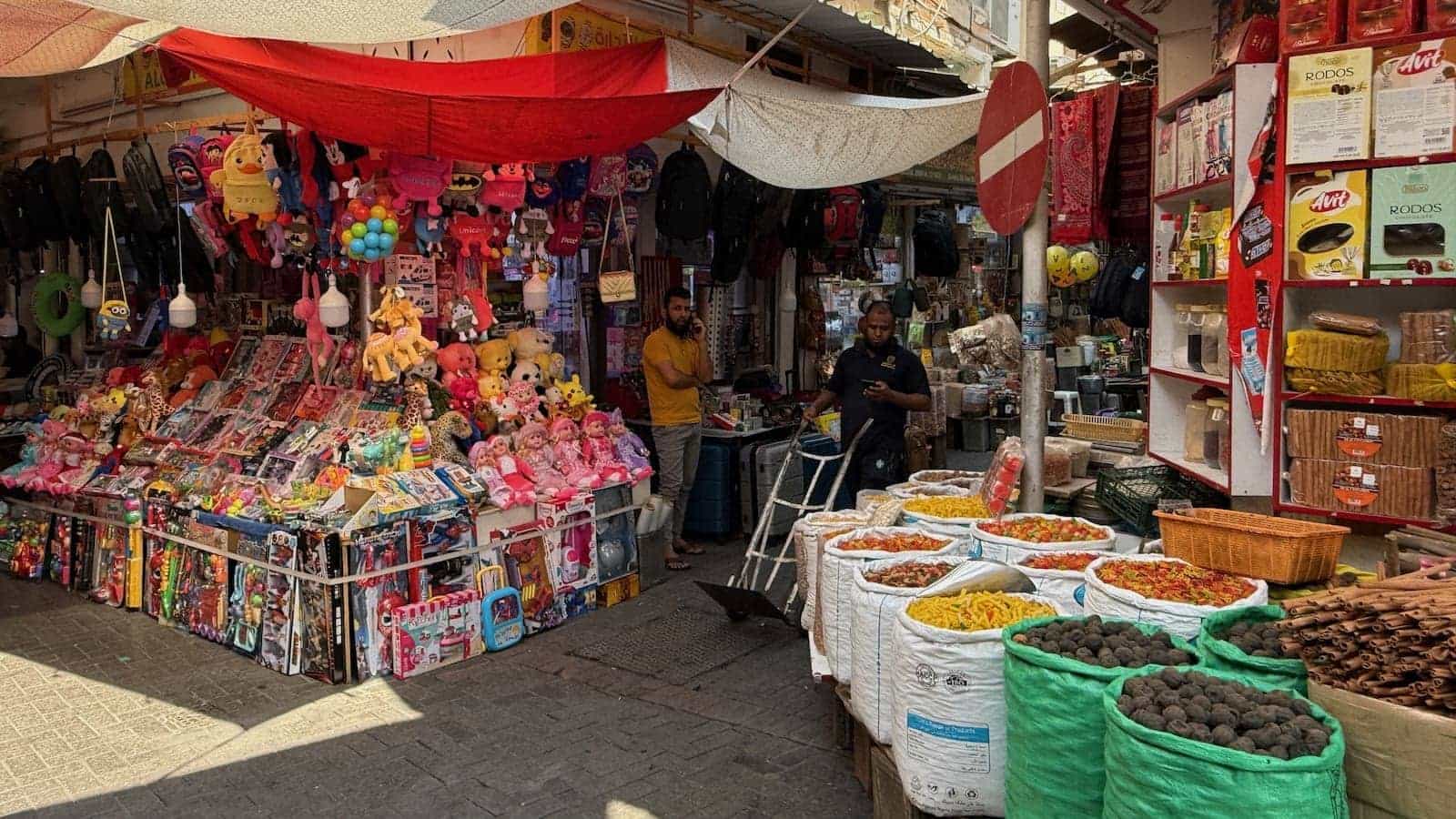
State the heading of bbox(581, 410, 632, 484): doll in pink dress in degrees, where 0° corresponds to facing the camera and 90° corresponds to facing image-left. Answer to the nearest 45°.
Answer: approximately 315°

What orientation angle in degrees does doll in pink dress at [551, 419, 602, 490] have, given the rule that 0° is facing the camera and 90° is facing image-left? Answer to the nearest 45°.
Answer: approximately 0°

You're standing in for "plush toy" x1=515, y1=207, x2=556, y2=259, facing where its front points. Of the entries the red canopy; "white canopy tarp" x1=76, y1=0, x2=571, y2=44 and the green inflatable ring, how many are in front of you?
2

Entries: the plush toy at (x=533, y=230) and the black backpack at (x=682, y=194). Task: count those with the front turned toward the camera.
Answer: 2

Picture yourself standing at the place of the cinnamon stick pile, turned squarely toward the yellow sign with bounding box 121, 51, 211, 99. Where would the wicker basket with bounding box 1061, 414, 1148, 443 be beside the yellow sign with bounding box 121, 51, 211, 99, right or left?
right
